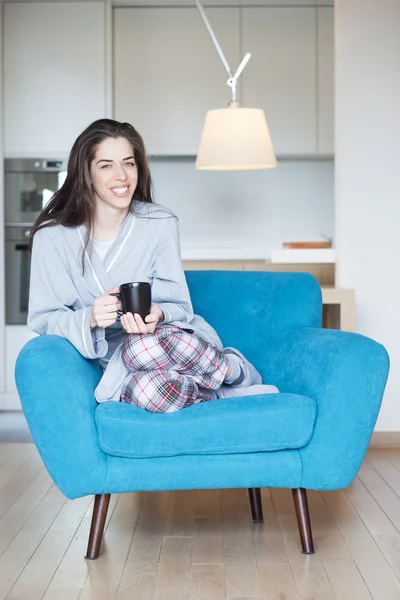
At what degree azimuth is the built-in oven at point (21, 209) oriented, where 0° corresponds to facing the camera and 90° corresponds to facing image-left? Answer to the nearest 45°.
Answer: approximately 0°

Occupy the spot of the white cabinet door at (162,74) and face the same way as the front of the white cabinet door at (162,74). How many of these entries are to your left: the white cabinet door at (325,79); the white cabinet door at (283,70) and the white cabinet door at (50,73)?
2

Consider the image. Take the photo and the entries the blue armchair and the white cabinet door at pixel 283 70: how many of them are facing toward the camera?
2

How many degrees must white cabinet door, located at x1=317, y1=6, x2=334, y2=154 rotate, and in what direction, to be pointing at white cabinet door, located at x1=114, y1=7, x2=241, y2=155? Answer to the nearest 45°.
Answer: approximately 90° to its right

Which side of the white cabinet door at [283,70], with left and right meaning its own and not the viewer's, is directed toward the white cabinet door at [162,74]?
right

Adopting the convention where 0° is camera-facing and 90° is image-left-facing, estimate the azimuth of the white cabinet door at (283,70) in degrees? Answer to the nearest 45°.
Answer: approximately 0°
